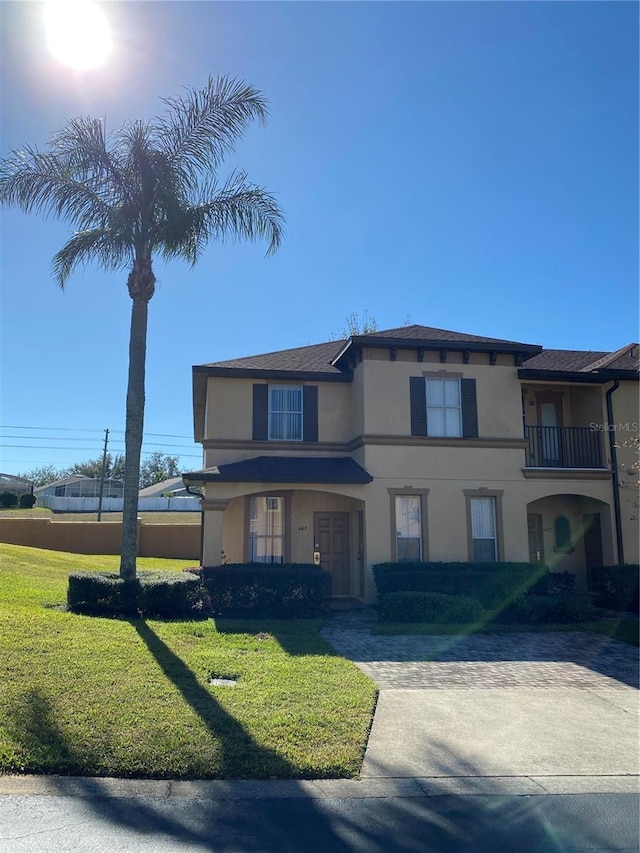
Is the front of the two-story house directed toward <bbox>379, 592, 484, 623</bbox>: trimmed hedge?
yes

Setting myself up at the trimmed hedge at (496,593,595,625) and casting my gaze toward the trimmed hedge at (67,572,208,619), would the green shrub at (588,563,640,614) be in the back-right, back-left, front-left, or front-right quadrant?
back-right

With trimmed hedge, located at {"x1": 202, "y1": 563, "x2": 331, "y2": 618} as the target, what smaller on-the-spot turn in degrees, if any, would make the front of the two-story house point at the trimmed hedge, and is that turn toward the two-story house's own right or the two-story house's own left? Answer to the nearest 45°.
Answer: approximately 45° to the two-story house's own right

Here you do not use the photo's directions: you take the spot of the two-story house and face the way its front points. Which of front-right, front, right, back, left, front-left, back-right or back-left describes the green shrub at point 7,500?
back-right

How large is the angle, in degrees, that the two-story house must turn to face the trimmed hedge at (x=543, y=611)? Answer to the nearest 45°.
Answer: approximately 45° to its left

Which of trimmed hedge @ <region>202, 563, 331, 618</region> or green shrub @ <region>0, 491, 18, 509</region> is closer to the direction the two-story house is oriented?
the trimmed hedge

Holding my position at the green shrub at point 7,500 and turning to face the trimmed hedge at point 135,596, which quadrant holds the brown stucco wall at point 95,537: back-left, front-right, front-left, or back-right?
front-left

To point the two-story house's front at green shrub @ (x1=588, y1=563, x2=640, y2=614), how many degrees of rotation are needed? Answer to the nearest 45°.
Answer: approximately 90° to its left

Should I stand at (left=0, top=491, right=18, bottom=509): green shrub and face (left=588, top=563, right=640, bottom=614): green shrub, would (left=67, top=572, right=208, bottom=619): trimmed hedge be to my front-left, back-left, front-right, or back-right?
front-right

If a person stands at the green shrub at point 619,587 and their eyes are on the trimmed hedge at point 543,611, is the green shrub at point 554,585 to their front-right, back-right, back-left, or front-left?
front-right

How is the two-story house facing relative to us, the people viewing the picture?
facing the viewer
